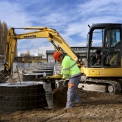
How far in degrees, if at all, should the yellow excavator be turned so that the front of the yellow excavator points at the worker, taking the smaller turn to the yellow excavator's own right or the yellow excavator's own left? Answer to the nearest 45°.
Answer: approximately 45° to the yellow excavator's own left

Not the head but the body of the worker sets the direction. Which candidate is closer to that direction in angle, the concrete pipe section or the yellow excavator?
the concrete pipe section

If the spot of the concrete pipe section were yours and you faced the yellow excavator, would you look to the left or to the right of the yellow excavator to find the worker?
right

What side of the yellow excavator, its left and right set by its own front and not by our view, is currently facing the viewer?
left

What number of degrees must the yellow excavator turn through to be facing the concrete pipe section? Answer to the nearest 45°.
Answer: approximately 45° to its left

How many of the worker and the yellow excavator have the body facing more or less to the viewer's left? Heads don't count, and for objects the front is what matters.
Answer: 2

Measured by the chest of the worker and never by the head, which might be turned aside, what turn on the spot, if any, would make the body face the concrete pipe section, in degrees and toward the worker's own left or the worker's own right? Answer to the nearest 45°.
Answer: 0° — they already face it

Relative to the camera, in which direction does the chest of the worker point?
to the viewer's left
